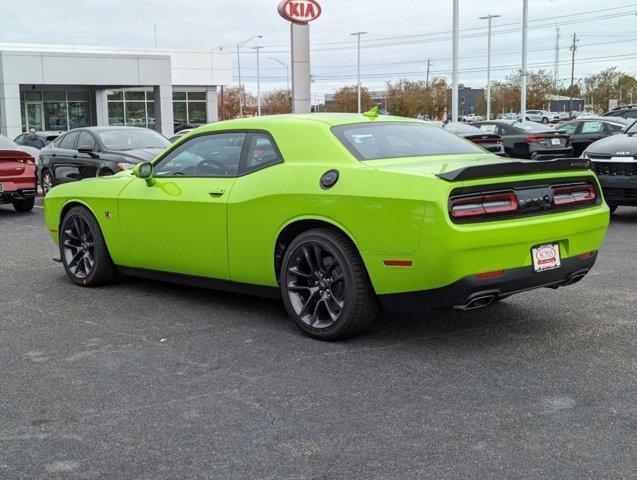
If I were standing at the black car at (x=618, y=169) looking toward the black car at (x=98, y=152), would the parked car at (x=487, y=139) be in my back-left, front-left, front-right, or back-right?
front-right

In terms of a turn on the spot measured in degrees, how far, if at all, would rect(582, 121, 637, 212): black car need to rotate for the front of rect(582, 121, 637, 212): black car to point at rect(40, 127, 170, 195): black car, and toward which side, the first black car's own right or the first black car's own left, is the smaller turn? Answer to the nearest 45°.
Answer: approximately 45° to the first black car's own right

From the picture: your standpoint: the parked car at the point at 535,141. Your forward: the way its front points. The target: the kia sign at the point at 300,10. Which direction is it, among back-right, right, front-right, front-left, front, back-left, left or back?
front-left

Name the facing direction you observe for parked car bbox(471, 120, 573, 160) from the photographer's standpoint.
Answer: facing away from the viewer and to the left of the viewer

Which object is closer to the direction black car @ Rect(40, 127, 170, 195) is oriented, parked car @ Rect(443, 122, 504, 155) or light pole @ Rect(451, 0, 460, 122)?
the parked car

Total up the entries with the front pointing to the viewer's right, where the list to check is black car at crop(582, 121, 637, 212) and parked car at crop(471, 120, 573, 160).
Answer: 0

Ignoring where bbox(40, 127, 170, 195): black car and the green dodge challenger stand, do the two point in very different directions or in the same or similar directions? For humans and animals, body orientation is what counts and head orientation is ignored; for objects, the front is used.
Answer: very different directions

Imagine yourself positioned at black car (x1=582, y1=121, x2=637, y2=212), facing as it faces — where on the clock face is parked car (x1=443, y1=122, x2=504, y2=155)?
The parked car is roughly at 4 o'clock from the black car.

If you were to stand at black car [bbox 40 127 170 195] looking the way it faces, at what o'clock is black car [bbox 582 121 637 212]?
black car [bbox 582 121 637 212] is roughly at 12 o'clock from black car [bbox 40 127 170 195].

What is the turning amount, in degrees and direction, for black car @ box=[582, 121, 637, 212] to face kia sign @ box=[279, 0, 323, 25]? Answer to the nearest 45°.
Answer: approximately 90° to its right

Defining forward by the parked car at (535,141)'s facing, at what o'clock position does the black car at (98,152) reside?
The black car is roughly at 9 o'clock from the parked car.

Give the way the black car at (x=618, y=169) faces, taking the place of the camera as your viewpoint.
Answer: facing the viewer and to the left of the viewer

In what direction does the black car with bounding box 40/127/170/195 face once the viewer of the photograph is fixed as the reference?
facing the viewer and to the right of the viewer

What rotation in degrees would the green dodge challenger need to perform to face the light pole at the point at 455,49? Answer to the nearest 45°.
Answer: approximately 45° to its right

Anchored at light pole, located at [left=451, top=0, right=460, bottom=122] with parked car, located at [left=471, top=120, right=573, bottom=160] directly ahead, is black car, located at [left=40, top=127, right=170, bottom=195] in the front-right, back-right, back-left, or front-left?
front-right

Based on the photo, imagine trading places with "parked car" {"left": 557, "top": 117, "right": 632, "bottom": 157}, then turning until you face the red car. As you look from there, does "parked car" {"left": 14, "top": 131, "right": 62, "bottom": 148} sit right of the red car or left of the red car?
right

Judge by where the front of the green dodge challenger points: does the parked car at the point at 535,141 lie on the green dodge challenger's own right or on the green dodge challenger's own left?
on the green dodge challenger's own right

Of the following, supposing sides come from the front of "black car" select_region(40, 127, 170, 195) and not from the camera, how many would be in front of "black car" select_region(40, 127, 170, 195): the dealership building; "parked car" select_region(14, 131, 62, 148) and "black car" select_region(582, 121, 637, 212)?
1

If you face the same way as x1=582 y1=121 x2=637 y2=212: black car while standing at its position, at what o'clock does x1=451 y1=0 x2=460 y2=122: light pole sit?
The light pole is roughly at 4 o'clock from the black car.

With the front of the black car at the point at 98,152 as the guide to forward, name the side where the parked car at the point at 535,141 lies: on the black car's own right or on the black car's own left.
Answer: on the black car's own left

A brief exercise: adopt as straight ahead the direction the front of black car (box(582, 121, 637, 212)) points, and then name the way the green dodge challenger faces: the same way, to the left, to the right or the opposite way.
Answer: to the right
